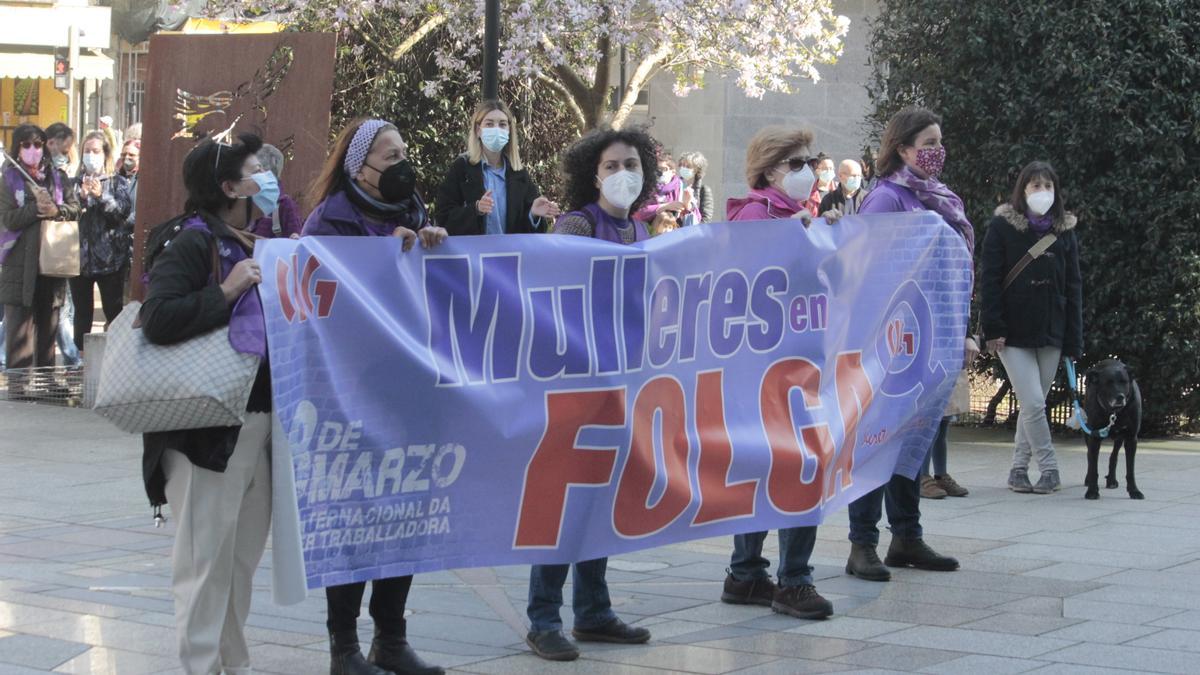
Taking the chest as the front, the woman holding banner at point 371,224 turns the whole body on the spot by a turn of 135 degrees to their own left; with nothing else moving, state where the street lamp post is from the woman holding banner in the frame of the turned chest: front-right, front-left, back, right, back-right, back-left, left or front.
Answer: front

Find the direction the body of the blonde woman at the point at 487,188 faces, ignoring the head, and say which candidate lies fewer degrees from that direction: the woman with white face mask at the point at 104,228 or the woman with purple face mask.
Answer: the woman with purple face mask

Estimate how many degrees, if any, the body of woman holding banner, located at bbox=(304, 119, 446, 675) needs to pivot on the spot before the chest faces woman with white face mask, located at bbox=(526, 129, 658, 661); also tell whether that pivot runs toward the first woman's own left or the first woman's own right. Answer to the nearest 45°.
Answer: approximately 90° to the first woman's own left

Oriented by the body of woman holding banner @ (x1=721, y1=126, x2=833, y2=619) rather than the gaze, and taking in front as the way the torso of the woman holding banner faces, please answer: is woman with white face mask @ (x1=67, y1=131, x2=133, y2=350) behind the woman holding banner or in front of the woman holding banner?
behind

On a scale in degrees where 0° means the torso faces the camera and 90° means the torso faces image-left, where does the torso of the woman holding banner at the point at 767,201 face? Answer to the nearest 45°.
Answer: approximately 315°

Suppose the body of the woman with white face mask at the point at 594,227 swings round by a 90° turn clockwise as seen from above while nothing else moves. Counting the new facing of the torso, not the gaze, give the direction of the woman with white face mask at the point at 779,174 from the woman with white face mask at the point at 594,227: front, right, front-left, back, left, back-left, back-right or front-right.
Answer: back

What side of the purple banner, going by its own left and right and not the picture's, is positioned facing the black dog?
left

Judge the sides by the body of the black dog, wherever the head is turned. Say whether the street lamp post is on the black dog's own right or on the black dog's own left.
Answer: on the black dog's own right

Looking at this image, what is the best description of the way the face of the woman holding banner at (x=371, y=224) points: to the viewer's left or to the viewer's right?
to the viewer's right

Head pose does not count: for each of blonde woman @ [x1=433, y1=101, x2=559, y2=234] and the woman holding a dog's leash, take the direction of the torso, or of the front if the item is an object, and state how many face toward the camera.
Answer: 2
